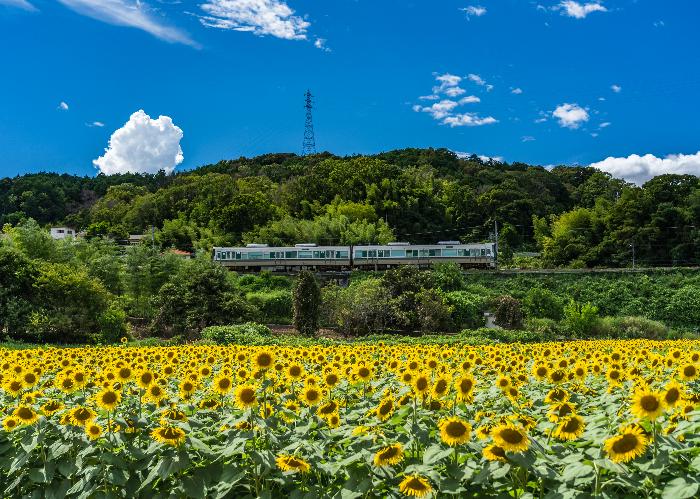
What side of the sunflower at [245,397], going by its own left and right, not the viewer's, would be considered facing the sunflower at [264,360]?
back

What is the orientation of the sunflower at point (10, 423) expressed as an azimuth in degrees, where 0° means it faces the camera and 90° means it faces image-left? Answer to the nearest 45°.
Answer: approximately 0°

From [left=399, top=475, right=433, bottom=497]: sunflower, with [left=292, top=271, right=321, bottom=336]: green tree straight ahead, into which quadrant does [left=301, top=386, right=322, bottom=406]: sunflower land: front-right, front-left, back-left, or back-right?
front-left

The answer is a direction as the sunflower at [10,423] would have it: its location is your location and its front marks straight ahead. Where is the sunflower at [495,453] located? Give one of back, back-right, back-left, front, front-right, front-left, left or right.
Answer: front-left

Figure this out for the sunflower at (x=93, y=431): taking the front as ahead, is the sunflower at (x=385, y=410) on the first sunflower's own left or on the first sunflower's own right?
on the first sunflower's own left

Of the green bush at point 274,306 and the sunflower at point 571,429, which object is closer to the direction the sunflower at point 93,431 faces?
the sunflower

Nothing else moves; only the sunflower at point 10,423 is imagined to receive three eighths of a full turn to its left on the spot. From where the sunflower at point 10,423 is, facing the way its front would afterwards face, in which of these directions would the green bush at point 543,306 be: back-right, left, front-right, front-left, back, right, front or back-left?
front

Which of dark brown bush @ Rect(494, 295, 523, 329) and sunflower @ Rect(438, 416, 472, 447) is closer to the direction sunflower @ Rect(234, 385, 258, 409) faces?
the sunflower

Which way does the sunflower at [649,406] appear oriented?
toward the camera

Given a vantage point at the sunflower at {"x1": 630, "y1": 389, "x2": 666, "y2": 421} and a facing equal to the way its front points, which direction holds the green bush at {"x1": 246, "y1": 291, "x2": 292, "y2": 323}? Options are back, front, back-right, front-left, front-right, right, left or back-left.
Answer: back-right

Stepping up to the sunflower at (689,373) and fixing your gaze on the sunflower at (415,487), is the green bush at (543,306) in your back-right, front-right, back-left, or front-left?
back-right

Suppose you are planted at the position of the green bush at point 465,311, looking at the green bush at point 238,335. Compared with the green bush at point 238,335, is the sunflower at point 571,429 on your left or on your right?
left

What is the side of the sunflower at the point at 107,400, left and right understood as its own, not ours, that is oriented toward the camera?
front

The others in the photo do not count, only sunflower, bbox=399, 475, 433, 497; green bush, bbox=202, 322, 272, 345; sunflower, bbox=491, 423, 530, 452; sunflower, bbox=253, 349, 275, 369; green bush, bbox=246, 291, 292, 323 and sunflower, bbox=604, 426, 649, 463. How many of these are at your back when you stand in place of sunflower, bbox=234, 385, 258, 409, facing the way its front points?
3

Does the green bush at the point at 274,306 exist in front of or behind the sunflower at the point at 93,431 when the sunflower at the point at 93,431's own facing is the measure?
behind

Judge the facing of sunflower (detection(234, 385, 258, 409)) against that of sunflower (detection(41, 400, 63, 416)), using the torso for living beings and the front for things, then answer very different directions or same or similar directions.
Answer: same or similar directions

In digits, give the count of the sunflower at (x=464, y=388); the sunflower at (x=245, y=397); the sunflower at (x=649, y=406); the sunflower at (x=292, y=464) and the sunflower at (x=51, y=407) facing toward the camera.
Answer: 5

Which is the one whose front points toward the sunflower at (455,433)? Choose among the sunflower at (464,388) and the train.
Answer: the sunflower at (464,388)
